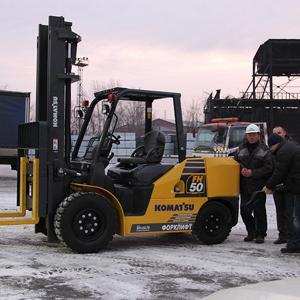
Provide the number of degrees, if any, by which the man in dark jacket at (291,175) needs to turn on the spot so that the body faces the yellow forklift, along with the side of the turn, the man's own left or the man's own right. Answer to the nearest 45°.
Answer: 0° — they already face it

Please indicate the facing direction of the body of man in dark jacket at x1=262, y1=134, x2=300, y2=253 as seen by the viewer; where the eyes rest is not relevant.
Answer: to the viewer's left
